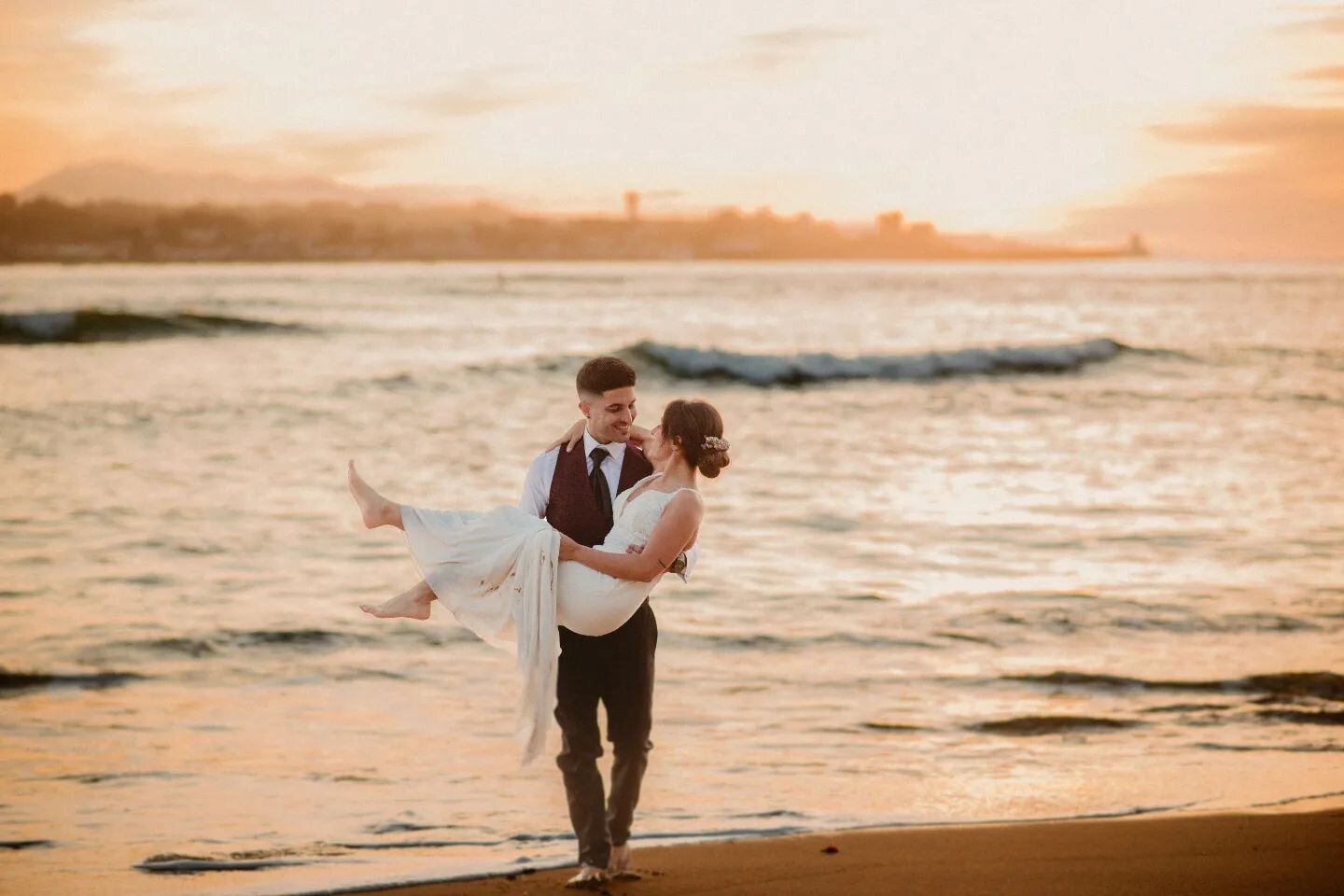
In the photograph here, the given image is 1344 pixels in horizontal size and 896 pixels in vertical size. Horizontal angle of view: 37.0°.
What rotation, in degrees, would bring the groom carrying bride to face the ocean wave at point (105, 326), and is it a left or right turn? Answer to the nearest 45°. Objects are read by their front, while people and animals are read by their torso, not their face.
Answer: approximately 180°

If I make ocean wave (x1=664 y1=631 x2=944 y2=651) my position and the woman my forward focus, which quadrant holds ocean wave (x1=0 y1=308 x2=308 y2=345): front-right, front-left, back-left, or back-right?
back-right

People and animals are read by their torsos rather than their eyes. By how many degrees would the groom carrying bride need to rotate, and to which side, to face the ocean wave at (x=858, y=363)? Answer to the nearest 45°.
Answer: approximately 180°

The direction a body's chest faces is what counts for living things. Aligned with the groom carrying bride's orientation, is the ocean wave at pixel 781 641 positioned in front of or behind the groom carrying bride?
behind

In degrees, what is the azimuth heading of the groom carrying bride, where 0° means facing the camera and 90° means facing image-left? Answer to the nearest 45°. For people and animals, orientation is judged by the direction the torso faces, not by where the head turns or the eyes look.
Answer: approximately 0°
